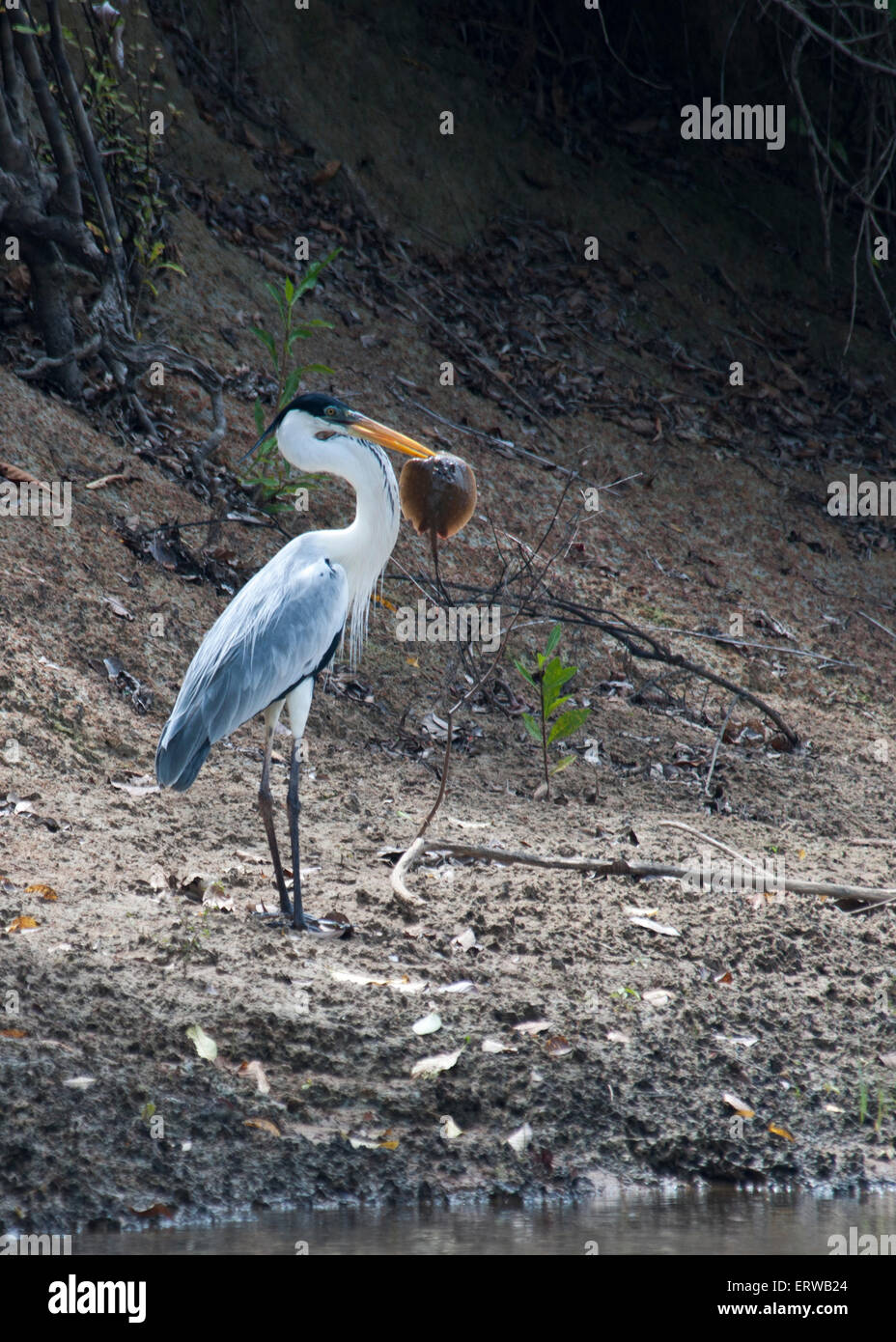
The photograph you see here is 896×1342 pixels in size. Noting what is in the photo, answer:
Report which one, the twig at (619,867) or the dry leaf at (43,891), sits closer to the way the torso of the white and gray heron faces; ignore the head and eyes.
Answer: the twig

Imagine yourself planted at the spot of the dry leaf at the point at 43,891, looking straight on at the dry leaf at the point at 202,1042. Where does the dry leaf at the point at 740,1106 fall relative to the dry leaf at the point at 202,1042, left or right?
left

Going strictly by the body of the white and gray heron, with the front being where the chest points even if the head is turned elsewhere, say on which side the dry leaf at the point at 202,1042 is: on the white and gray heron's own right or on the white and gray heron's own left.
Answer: on the white and gray heron's own right

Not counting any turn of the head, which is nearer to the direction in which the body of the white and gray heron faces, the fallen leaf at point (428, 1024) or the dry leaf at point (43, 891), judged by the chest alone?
the fallen leaf

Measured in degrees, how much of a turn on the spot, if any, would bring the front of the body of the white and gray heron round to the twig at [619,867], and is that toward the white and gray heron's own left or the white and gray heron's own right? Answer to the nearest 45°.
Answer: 0° — it already faces it

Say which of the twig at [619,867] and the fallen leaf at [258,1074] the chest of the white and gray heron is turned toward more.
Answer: the twig

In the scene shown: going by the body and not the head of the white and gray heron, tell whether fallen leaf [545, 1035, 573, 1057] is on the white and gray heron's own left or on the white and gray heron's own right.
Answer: on the white and gray heron's own right

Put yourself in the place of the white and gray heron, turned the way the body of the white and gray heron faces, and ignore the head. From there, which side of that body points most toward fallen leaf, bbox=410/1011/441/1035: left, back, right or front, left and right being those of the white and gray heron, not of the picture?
right

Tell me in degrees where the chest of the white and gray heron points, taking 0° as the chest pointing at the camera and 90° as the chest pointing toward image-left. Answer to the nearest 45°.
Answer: approximately 270°
